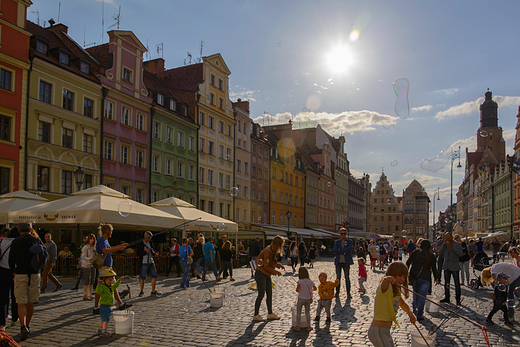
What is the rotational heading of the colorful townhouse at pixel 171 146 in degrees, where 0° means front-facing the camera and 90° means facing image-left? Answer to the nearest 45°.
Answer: approximately 315°

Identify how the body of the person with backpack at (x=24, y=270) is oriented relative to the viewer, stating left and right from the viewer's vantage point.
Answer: facing away from the viewer

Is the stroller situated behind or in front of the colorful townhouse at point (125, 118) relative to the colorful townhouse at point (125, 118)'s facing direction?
in front

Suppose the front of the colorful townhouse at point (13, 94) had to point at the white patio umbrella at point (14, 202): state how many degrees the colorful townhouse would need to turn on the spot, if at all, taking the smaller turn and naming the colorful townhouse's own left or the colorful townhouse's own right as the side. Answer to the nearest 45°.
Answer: approximately 45° to the colorful townhouse's own right

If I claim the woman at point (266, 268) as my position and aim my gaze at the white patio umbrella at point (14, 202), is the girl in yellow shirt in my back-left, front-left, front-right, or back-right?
back-left

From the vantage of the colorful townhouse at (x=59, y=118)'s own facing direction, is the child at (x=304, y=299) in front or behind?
in front

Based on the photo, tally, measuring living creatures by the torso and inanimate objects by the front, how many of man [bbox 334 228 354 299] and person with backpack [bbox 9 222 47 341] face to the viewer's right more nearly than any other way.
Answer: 0

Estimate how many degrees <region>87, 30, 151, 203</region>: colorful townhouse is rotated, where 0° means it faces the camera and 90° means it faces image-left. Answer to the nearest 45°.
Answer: approximately 315°
